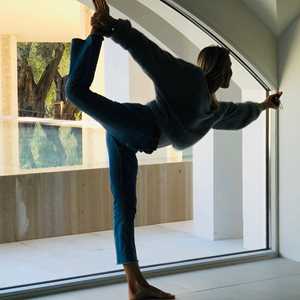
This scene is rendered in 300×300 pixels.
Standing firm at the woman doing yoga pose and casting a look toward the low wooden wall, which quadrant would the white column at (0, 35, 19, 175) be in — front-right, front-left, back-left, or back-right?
front-left

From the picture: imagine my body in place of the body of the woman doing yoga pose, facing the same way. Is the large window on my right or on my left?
on my left

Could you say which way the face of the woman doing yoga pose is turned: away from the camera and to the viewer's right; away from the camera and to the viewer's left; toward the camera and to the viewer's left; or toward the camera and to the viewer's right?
away from the camera and to the viewer's right

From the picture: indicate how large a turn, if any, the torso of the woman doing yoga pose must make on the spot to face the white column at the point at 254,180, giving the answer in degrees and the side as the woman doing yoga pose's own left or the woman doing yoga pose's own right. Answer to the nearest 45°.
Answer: approximately 45° to the woman doing yoga pose's own left

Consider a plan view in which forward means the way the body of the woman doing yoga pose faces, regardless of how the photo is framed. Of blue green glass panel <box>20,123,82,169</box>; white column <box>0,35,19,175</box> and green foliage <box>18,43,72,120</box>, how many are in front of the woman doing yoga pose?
0

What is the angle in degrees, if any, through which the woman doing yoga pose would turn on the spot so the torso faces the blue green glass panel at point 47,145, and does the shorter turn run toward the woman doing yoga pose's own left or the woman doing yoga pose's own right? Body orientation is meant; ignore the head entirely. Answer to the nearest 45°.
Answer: approximately 135° to the woman doing yoga pose's own left

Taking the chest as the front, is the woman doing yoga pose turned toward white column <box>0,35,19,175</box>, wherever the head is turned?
no

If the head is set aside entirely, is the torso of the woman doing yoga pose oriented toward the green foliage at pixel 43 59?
no

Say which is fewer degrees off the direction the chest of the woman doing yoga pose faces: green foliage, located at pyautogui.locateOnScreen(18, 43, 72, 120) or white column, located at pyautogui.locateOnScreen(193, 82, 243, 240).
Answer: the white column

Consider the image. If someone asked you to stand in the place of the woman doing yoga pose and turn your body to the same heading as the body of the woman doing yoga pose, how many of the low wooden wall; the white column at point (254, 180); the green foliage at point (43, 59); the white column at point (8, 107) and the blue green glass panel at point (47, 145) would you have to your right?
0

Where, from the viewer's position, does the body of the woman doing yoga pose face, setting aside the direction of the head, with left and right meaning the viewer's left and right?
facing to the right of the viewer

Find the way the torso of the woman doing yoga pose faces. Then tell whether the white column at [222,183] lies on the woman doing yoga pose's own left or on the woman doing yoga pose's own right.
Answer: on the woman doing yoga pose's own left
